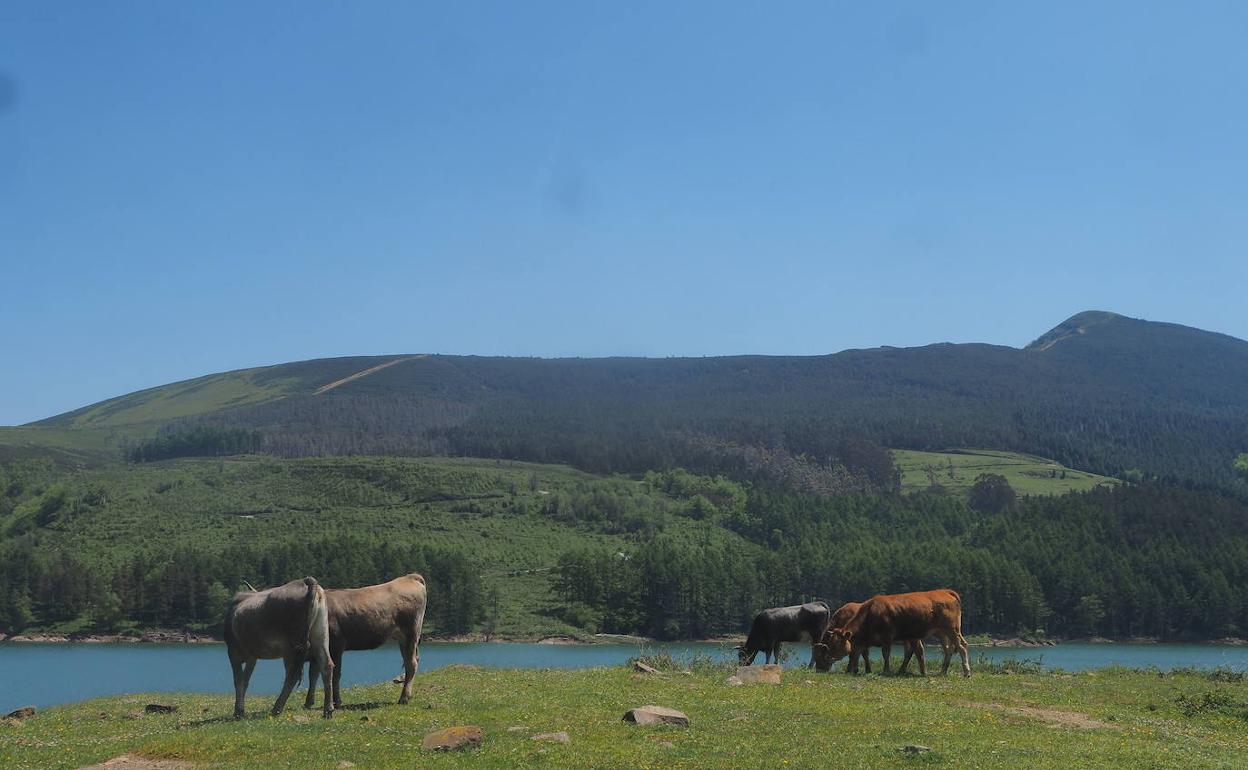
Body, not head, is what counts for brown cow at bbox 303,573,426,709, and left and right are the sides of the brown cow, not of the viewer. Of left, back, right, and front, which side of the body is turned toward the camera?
left

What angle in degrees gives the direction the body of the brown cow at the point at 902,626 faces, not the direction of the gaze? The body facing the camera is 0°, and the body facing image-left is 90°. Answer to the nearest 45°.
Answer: approximately 90°

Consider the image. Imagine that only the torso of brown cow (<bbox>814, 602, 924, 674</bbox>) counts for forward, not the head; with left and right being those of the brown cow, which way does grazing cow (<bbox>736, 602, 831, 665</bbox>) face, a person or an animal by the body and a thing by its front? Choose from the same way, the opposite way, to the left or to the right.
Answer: the same way

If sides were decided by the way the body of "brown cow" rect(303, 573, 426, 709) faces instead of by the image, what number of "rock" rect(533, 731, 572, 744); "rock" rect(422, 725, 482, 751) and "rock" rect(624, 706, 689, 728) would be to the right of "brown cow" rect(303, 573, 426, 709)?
0

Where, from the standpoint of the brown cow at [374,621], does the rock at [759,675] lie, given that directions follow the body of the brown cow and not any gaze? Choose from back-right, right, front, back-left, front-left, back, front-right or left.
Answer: back

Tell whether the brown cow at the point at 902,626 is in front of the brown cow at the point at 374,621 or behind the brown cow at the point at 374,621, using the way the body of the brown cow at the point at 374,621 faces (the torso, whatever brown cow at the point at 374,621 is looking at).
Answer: behind

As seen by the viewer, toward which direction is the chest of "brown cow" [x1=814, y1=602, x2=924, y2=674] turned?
to the viewer's left

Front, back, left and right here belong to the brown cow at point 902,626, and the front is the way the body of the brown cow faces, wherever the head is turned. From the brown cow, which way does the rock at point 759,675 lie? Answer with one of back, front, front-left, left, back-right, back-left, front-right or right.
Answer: front-left

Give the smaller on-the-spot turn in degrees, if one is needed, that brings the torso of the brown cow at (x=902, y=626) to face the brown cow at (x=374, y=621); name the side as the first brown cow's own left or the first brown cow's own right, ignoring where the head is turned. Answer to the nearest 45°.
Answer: approximately 45° to the first brown cow's own left

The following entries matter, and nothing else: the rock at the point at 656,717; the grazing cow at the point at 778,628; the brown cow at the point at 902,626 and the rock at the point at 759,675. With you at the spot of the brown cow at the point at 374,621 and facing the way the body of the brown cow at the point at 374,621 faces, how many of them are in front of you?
0

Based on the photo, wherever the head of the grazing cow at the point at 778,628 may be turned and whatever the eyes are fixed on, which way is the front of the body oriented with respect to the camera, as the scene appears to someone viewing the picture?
to the viewer's left

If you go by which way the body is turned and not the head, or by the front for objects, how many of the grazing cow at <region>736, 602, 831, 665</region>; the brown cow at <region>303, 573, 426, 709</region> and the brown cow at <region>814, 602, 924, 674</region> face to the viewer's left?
3

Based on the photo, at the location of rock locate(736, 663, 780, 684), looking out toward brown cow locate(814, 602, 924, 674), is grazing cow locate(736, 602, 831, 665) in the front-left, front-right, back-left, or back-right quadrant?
front-left

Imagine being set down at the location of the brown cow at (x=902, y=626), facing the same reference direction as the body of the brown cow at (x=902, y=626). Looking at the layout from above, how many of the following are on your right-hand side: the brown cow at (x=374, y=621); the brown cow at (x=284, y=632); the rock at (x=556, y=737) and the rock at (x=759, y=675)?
0

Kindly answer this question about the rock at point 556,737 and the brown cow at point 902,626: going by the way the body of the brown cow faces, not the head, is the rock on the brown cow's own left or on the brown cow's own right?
on the brown cow's own left

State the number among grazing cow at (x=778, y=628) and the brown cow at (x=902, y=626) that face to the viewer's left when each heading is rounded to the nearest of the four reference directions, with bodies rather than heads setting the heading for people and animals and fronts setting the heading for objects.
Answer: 2

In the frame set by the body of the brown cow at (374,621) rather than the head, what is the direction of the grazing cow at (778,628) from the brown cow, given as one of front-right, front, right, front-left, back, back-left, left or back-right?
back-right

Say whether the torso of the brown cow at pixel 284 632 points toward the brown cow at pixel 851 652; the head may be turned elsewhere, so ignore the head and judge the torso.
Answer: no

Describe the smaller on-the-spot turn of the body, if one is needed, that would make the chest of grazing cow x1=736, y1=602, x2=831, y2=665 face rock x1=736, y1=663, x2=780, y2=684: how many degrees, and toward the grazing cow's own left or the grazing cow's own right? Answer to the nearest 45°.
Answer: approximately 90° to the grazing cow's own left

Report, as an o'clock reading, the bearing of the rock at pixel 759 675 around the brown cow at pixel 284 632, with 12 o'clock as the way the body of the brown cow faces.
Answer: The rock is roughly at 4 o'clock from the brown cow.
